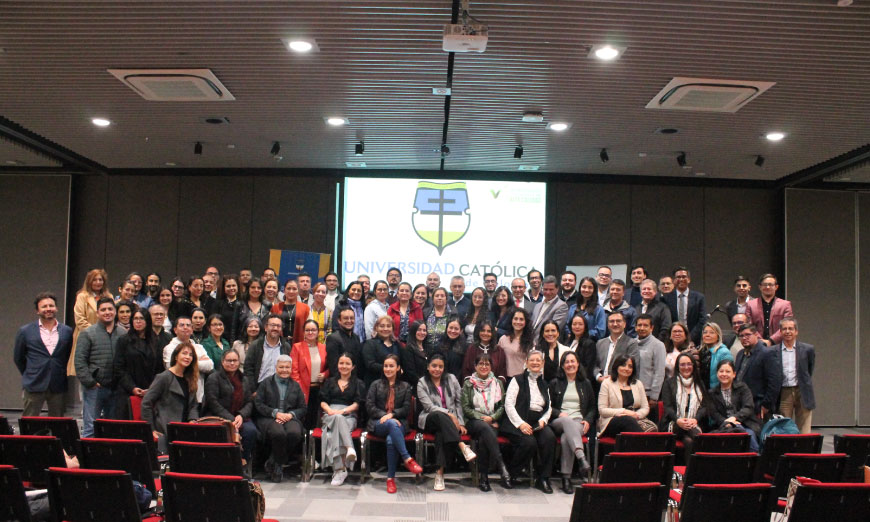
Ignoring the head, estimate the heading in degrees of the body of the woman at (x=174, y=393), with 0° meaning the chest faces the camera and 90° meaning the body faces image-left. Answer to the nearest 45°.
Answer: approximately 315°

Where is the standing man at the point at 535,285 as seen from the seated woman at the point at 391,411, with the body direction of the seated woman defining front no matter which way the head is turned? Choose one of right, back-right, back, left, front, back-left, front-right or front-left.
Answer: back-left

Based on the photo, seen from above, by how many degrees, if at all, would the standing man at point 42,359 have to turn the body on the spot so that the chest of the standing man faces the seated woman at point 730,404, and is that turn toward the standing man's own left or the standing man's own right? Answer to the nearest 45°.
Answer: approximately 45° to the standing man's own left

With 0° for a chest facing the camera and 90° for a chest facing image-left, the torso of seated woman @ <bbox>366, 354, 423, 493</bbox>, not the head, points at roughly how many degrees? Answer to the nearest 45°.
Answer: approximately 0°

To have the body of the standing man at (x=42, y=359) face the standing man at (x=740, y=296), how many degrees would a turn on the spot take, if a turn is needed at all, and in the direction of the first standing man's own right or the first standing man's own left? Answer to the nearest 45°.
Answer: approximately 90° to the first standing man's own left

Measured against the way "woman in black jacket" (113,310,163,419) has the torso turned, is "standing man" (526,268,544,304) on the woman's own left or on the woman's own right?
on the woman's own left

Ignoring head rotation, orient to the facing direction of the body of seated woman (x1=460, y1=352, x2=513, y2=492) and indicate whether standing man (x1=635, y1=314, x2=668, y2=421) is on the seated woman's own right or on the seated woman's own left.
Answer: on the seated woman's own left

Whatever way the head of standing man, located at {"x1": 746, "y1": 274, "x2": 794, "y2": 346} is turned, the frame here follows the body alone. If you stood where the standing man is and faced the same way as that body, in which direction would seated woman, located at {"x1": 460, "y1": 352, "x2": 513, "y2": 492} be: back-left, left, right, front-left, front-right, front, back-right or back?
front-right

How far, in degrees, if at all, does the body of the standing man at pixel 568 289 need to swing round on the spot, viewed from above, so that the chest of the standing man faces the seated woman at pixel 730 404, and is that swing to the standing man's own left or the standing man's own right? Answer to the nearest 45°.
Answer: approximately 45° to the standing man's own left

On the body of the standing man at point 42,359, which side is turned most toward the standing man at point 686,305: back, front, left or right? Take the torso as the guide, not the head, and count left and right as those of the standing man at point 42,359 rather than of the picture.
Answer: left
